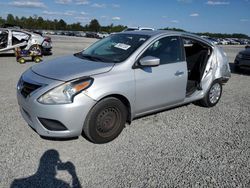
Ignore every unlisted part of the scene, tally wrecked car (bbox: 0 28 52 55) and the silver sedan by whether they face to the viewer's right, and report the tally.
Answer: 0

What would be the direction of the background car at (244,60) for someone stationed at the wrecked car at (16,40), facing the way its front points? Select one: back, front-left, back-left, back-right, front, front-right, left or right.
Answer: back-left

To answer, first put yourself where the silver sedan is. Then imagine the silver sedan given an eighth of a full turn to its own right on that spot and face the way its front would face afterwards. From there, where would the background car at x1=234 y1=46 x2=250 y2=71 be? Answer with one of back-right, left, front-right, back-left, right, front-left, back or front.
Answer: back-right

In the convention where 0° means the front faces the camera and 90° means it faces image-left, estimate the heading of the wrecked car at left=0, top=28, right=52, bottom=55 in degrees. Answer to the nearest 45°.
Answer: approximately 90°

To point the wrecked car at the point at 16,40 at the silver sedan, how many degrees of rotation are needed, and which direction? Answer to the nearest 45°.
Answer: approximately 90° to its left

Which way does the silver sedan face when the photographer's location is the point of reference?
facing the viewer and to the left of the viewer

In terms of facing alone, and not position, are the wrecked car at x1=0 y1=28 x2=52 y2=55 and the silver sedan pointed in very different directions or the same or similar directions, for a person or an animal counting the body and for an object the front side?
same or similar directions

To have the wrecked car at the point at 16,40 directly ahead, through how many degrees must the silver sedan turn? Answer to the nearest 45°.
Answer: approximately 90° to its right
